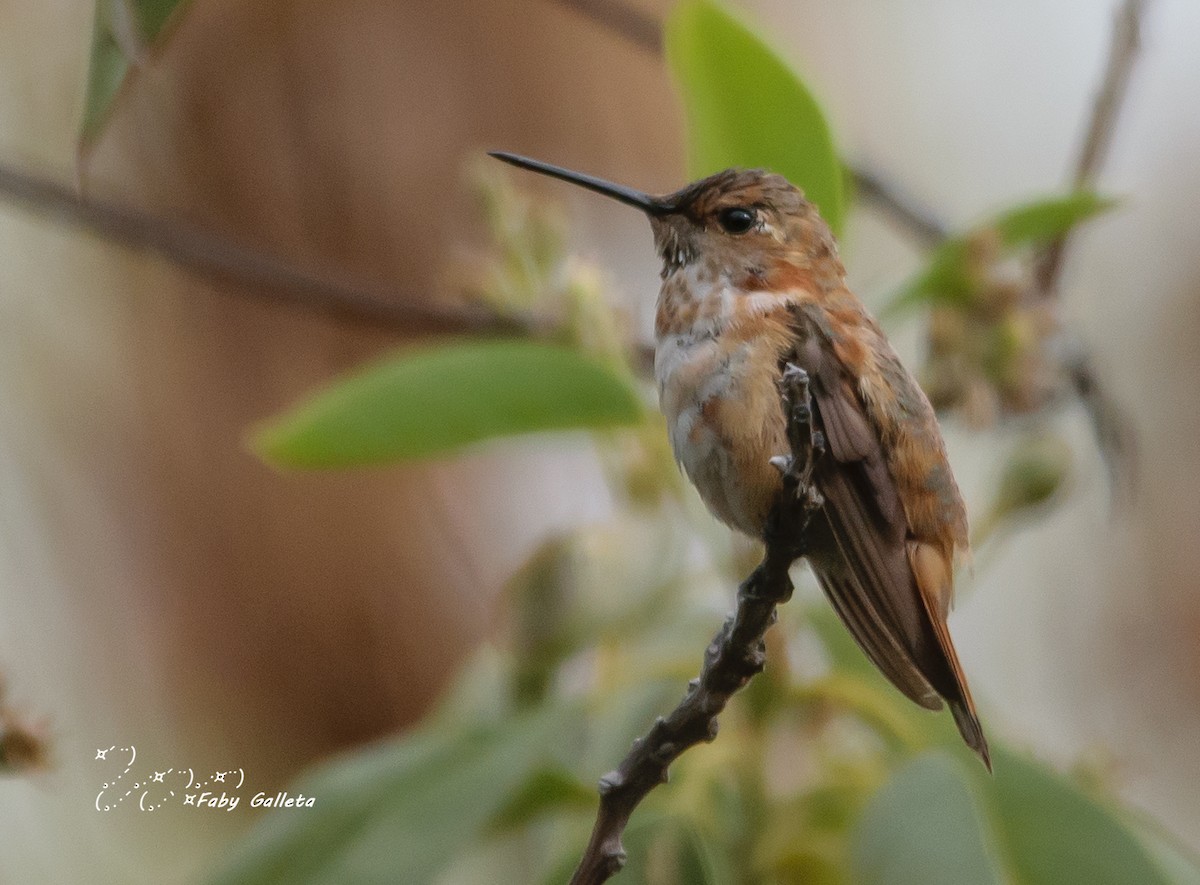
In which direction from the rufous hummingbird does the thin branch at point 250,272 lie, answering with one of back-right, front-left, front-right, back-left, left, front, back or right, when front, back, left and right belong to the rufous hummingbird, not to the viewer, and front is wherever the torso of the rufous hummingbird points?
front-right

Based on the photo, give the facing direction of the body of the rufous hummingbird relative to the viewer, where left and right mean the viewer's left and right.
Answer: facing to the left of the viewer

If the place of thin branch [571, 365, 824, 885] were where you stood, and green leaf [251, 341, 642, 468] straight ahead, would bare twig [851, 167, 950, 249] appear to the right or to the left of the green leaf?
right

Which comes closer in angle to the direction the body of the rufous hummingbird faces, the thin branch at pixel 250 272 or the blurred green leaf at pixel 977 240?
the thin branch
